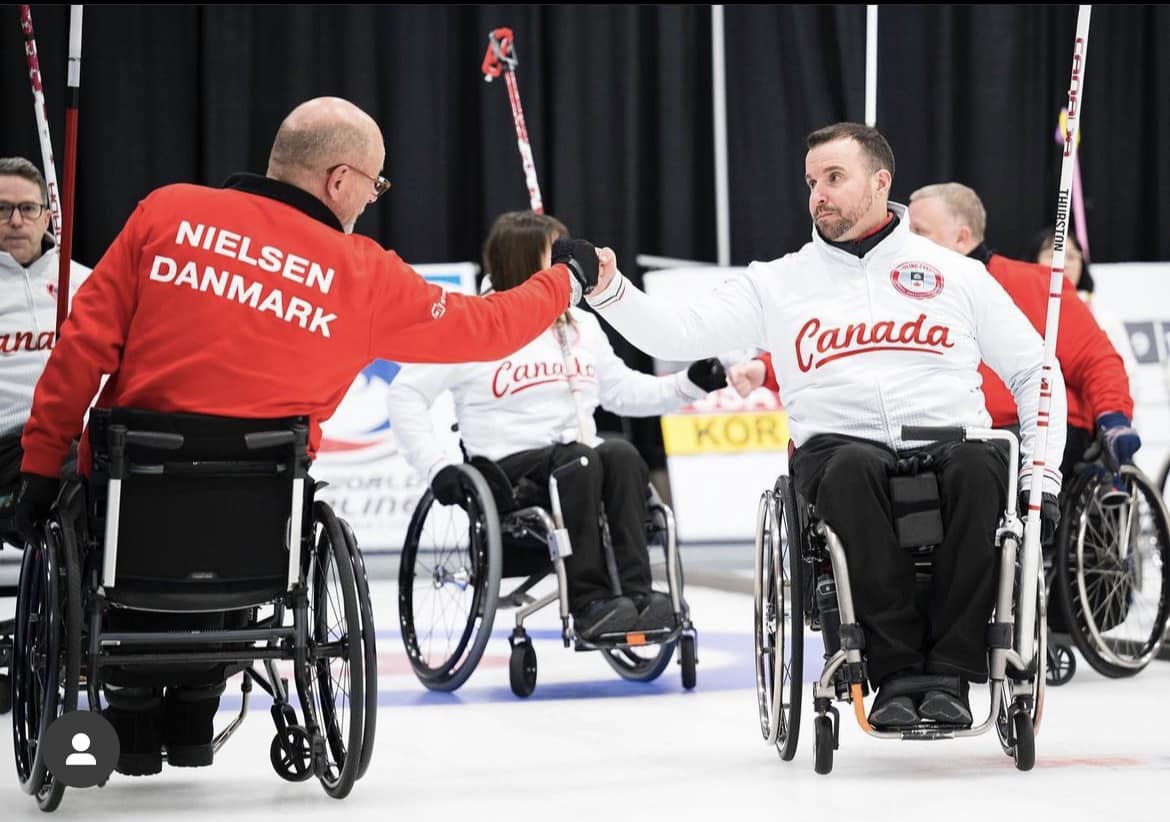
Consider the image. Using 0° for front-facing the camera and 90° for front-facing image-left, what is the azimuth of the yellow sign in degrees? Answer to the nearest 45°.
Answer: approximately 0°

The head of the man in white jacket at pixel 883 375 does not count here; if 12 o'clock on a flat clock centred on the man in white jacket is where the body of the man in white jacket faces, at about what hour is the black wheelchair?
The black wheelchair is roughly at 2 o'clock from the man in white jacket.

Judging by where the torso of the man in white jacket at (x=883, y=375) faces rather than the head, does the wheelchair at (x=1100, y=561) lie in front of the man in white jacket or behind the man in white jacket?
behind

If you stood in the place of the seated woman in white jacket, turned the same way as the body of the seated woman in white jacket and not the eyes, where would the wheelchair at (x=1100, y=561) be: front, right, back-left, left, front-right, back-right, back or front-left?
front-left

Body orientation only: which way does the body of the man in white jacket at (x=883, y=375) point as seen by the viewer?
toward the camera

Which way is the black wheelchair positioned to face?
away from the camera

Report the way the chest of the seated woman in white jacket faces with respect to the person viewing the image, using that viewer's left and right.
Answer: facing the viewer and to the right of the viewer

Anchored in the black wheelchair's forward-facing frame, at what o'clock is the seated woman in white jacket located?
The seated woman in white jacket is roughly at 1 o'clock from the black wheelchair.

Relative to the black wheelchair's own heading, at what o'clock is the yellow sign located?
The yellow sign is roughly at 1 o'clock from the black wheelchair.

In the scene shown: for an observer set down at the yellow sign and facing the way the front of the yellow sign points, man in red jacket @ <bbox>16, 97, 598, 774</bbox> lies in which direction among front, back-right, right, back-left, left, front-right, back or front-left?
front

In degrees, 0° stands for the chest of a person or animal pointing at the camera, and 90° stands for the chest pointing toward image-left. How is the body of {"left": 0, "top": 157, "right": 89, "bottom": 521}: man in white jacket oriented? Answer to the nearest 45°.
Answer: approximately 0°

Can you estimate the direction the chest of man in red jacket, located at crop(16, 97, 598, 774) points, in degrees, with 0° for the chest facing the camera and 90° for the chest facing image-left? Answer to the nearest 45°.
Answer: approximately 180°

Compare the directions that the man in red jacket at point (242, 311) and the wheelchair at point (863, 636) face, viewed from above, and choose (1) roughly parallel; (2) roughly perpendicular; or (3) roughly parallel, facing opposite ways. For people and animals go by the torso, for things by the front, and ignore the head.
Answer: roughly parallel, facing opposite ways

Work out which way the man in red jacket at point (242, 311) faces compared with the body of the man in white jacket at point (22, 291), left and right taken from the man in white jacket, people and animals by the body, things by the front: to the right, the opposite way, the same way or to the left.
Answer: the opposite way

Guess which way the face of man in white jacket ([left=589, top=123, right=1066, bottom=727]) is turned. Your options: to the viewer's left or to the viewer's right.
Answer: to the viewer's left

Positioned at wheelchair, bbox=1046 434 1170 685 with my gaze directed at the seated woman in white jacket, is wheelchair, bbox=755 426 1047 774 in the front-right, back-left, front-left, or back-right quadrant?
front-left

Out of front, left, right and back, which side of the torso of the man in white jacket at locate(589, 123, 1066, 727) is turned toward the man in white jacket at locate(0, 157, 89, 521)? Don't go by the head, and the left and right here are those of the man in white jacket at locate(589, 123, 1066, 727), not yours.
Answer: right
